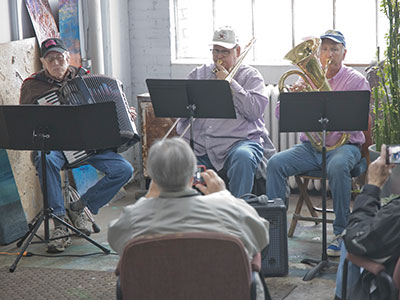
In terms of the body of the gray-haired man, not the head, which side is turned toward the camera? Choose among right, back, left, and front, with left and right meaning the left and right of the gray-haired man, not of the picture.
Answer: back

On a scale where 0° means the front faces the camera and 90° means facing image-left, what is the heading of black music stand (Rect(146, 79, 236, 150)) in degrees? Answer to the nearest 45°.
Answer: approximately 180°

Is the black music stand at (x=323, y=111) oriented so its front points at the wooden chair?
yes

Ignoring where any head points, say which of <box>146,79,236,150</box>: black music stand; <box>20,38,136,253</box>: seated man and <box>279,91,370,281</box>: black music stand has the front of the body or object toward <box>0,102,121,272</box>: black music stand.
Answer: the seated man

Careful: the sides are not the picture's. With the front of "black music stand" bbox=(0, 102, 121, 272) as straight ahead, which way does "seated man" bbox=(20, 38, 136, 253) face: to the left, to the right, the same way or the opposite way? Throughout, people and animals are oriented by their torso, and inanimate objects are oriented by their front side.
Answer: the opposite way

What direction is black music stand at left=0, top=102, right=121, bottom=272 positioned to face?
away from the camera

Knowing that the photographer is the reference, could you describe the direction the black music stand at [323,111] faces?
facing away from the viewer

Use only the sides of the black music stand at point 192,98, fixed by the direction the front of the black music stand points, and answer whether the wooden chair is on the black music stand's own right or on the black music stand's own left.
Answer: on the black music stand's own right

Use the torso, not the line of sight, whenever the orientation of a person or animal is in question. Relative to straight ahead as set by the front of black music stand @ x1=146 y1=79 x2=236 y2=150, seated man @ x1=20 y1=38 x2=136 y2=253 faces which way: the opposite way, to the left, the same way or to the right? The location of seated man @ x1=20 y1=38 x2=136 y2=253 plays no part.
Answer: the opposite way

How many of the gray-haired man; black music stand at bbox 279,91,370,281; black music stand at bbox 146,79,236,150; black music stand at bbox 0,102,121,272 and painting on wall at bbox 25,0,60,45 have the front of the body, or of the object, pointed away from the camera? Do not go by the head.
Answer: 4

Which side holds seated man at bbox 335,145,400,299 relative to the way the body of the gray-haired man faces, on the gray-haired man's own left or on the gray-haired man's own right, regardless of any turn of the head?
on the gray-haired man's own right

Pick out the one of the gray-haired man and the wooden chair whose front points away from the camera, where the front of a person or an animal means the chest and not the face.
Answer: the gray-haired man

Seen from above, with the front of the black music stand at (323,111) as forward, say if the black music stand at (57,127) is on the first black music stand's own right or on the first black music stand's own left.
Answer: on the first black music stand's own left
